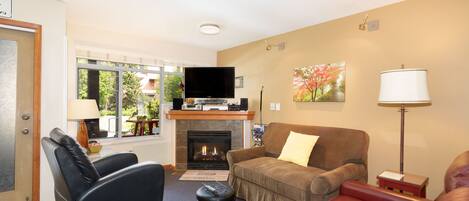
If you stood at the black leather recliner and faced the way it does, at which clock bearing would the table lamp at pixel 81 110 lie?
The table lamp is roughly at 9 o'clock from the black leather recliner.

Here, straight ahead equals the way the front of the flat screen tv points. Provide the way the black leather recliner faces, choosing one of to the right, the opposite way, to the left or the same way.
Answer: to the left

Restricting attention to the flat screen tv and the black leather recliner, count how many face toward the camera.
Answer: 1

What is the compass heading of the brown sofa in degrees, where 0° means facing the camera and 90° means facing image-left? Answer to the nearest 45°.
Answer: approximately 45°

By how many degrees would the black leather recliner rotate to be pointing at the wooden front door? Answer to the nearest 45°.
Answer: approximately 135° to its left

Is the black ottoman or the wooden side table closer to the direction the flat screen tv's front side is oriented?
the black ottoman

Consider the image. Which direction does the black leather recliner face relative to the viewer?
to the viewer's right

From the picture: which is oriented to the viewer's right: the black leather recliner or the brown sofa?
the black leather recliner

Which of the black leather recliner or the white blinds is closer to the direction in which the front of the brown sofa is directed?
the black leather recliner

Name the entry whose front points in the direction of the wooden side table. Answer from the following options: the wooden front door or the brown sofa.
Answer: the wooden front door
